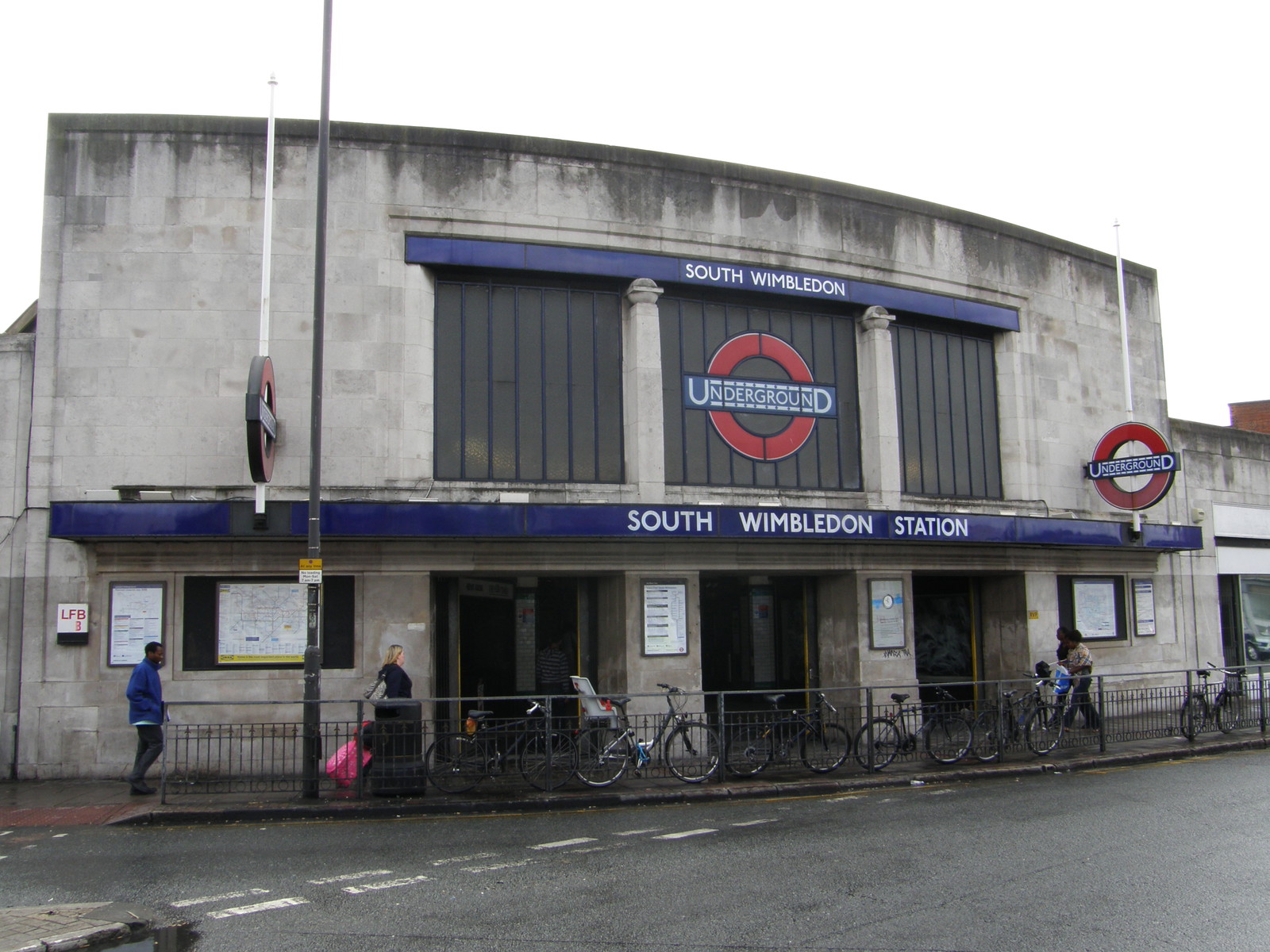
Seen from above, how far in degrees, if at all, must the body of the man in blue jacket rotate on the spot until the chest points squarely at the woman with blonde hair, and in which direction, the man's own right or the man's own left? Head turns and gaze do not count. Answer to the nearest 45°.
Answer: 0° — they already face them

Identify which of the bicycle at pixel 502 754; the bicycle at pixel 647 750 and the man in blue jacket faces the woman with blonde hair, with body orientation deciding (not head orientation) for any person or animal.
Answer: the man in blue jacket

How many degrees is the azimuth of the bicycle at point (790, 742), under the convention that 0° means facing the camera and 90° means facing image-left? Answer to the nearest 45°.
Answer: approximately 270°

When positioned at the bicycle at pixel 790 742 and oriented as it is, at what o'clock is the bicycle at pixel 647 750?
the bicycle at pixel 647 750 is roughly at 5 o'clock from the bicycle at pixel 790 742.

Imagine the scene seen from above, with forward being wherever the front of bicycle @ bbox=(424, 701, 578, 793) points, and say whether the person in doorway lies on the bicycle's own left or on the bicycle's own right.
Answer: on the bicycle's own left

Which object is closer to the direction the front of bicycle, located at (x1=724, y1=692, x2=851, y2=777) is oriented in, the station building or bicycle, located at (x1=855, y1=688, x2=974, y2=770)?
the bicycle

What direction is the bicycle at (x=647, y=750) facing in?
to the viewer's right

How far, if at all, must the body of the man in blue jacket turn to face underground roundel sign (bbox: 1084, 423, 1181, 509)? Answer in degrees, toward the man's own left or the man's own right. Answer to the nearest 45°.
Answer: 0° — they already face it

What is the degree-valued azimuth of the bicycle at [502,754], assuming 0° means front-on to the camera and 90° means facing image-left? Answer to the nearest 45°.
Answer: approximately 270°
